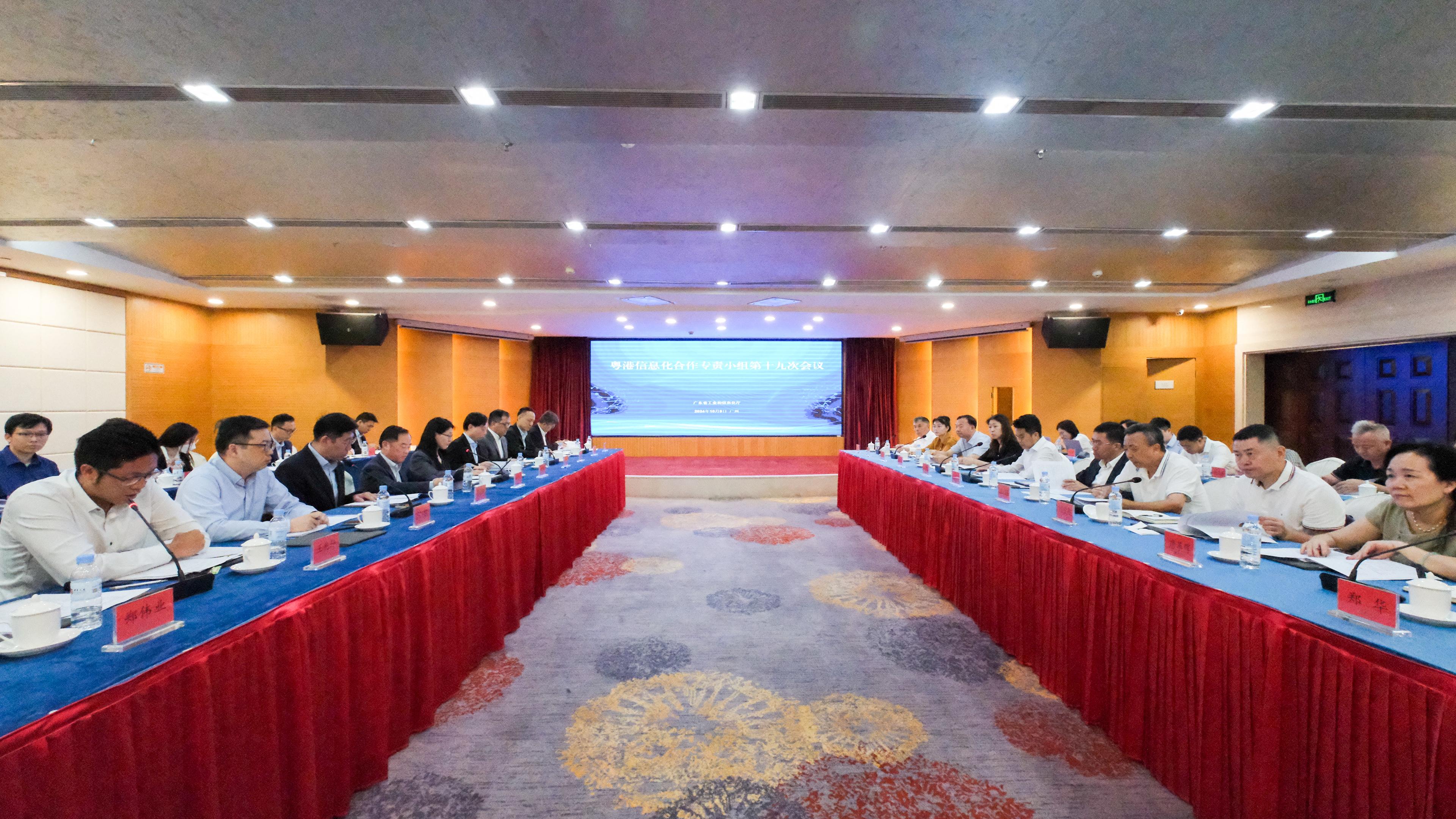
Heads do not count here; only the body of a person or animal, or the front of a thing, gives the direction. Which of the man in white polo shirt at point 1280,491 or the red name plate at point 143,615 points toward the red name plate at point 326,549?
the man in white polo shirt

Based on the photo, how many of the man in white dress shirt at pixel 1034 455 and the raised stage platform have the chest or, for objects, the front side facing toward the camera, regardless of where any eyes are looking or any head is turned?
1

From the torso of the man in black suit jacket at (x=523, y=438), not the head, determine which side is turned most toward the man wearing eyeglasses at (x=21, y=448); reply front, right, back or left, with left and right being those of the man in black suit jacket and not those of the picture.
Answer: right

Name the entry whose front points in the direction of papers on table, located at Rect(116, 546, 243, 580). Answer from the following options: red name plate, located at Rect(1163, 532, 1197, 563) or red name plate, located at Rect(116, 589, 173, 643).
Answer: red name plate, located at Rect(1163, 532, 1197, 563)

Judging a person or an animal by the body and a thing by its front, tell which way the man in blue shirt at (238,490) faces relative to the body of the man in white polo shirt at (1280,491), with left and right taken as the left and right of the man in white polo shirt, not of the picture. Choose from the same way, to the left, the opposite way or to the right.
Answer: the opposite way

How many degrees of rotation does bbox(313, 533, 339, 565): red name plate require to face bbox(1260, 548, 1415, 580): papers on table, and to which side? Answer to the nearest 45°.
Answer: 0° — it already faces it

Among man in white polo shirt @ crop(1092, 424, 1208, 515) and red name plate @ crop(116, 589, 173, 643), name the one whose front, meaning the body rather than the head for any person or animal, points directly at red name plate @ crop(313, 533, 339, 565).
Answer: the man in white polo shirt

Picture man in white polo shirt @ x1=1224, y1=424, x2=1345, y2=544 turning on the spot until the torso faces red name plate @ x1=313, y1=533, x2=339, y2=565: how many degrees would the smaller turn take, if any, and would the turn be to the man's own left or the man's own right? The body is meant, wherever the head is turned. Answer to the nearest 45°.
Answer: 0° — they already face it

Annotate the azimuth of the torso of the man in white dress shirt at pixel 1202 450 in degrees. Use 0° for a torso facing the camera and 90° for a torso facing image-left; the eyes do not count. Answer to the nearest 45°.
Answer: approximately 45°

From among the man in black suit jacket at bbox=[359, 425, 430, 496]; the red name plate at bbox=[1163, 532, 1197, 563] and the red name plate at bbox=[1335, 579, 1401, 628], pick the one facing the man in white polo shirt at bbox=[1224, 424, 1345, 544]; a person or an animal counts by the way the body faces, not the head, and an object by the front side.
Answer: the man in black suit jacket
